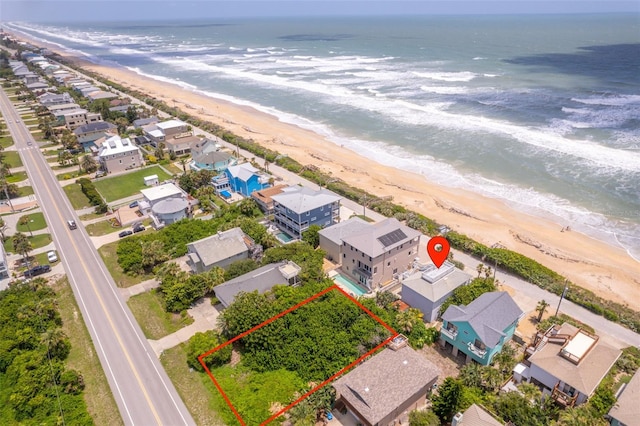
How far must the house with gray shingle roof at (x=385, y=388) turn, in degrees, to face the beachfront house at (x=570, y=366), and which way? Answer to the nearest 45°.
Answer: approximately 135° to its left

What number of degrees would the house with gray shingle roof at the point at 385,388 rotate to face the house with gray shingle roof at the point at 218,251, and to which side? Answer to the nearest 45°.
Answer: approximately 90° to its right

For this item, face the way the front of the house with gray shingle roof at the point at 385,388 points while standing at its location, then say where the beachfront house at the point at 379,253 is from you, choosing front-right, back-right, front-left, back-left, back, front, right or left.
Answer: back-right

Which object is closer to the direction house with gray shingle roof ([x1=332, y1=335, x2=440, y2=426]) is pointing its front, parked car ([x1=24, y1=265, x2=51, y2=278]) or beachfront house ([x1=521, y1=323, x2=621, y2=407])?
the parked car

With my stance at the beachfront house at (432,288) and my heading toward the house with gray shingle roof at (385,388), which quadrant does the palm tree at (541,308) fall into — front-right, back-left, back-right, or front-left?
back-left

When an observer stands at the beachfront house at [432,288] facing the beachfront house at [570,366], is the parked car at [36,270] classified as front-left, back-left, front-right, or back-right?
back-right
